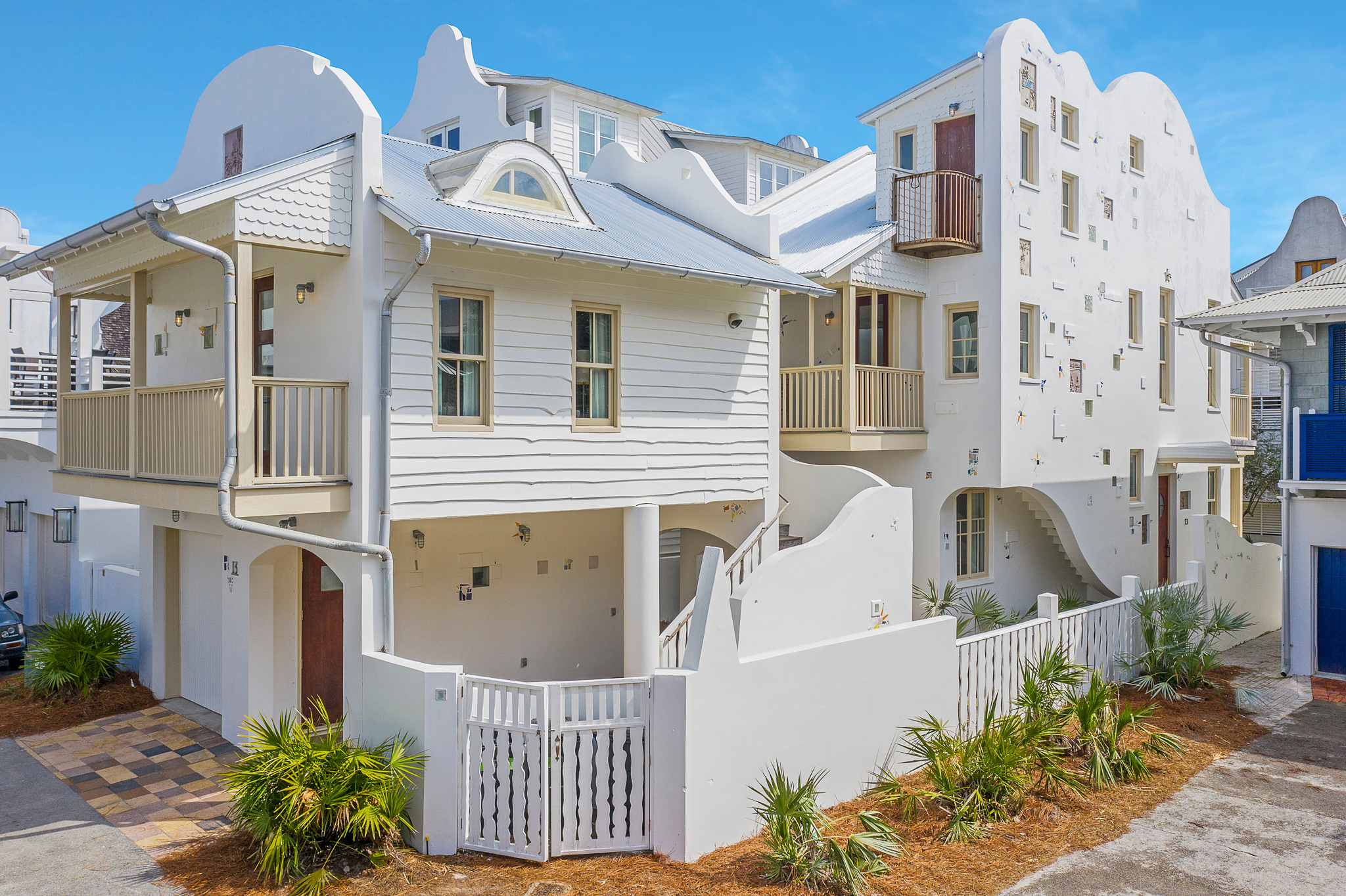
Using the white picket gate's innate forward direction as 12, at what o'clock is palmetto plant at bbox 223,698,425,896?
The palmetto plant is roughly at 3 o'clock from the white picket gate.

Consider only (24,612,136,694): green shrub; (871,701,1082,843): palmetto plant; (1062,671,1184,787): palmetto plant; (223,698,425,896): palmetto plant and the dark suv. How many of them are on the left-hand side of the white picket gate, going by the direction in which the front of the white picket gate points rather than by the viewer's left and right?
2

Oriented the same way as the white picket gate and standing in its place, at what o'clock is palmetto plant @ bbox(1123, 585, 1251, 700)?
The palmetto plant is roughly at 8 o'clock from the white picket gate.

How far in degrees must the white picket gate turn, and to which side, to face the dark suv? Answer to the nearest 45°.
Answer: approximately 135° to its right

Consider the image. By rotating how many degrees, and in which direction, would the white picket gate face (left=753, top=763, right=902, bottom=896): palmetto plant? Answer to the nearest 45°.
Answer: approximately 90° to its left

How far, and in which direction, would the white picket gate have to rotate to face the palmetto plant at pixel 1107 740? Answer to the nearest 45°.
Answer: approximately 90° to its left

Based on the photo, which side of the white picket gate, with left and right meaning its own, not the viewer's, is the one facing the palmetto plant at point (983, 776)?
left

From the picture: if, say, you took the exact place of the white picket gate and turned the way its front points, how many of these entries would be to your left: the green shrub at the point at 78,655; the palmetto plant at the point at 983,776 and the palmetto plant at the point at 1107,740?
2

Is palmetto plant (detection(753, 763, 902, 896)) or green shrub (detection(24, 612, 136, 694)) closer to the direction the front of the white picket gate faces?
the palmetto plant

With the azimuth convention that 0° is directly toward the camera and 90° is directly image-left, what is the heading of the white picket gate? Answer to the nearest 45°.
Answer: approximately 0°

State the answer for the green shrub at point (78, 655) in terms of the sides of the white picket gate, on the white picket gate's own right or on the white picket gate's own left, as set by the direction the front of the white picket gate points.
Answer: on the white picket gate's own right
